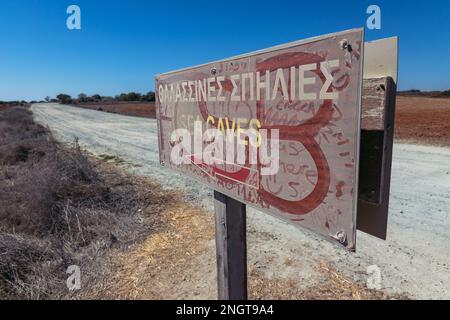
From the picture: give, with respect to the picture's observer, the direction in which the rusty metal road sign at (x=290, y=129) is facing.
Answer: facing the viewer and to the left of the viewer
